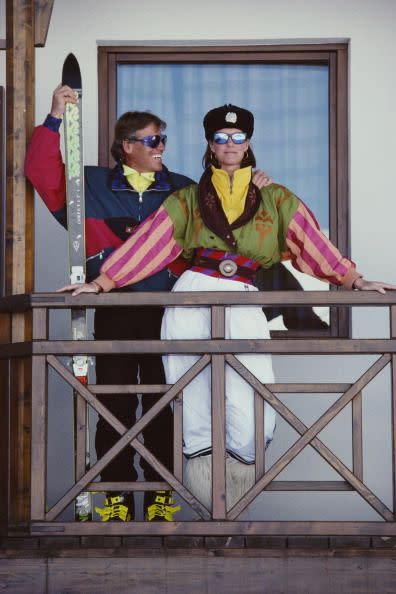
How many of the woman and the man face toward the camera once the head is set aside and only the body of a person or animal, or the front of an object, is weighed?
2

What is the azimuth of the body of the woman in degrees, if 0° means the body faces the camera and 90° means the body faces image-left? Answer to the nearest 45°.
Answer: approximately 0°

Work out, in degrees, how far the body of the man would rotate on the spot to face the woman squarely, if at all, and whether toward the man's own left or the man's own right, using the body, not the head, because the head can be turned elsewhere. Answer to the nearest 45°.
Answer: approximately 45° to the man's own left

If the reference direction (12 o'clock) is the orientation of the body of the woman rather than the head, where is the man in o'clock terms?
The man is roughly at 4 o'clock from the woman.

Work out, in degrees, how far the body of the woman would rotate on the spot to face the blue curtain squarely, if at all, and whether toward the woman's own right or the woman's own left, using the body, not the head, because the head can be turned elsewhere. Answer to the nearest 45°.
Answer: approximately 180°
